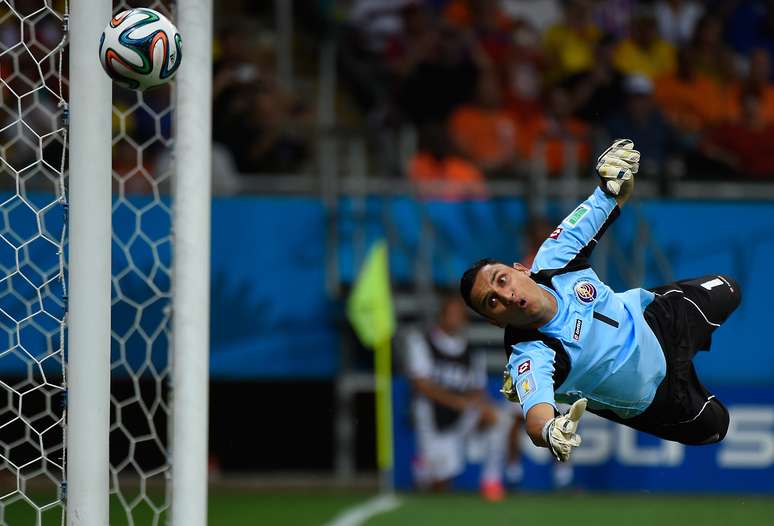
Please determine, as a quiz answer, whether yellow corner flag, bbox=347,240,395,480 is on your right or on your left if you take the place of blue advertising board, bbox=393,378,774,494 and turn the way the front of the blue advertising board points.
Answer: on your right

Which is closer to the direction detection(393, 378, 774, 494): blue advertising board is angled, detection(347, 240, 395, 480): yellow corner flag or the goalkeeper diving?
the goalkeeper diving

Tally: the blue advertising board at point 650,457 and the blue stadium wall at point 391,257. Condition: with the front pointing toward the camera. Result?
2

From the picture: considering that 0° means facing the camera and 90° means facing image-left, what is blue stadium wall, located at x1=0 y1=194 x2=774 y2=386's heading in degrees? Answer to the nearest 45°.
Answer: approximately 0°

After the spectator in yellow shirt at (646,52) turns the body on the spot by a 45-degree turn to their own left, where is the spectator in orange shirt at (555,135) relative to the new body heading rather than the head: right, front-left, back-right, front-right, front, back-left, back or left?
right
